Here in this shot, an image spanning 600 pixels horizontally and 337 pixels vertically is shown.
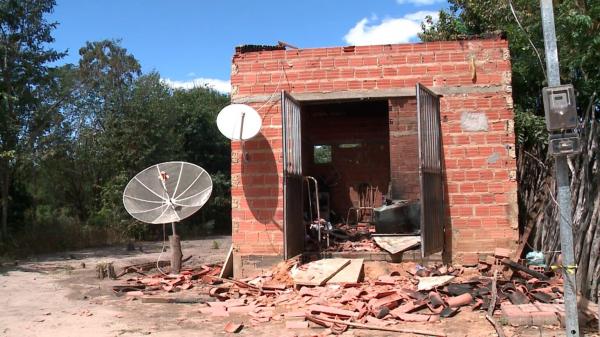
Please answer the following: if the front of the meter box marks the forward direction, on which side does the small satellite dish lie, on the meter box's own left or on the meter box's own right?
on the meter box's own right

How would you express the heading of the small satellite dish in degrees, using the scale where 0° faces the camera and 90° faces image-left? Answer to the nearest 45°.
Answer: approximately 0°

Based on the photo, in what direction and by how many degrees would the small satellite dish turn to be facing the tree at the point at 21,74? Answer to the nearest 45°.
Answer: approximately 135° to its right

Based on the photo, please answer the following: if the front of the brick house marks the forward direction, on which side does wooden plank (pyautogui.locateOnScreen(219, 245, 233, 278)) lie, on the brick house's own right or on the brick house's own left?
on the brick house's own right

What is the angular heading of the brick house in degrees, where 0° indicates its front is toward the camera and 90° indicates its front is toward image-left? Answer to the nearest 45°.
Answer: approximately 0°
